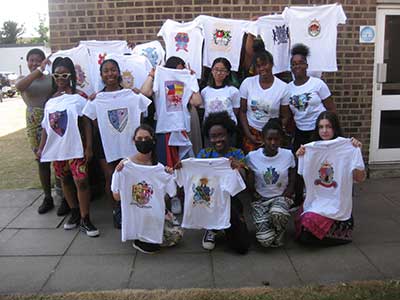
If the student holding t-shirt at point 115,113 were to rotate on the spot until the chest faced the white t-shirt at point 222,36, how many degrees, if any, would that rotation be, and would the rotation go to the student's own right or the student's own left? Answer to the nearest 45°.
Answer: approximately 135° to the student's own left

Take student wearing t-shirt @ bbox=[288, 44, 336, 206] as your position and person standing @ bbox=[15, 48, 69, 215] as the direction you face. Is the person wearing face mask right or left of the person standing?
left

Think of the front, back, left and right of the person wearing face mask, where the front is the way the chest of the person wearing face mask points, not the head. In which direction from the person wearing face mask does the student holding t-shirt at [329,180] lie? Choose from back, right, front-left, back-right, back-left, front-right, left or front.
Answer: left

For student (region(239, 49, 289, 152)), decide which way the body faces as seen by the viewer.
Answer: toward the camera

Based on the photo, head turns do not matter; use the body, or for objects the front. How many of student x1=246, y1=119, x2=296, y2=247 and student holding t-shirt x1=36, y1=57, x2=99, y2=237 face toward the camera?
2

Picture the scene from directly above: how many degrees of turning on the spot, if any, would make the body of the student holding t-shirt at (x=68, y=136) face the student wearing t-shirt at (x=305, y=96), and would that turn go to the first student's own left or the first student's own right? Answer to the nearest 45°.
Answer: approximately 90° to the first student's own left

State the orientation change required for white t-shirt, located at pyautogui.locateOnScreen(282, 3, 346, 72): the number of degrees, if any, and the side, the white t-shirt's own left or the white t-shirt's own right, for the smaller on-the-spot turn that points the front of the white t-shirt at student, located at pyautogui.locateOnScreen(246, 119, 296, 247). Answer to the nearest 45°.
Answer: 0° — it already faces them

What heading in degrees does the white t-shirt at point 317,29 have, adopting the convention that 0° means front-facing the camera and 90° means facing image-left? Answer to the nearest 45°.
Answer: approximately 0°

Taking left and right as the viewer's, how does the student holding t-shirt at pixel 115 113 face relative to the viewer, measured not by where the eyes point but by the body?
facing the viewer

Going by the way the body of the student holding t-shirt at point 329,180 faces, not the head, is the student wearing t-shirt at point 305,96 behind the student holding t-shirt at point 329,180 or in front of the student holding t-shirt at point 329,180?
behind

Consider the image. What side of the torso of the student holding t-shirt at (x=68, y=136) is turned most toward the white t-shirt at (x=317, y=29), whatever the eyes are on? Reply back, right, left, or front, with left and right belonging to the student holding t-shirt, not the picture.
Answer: left

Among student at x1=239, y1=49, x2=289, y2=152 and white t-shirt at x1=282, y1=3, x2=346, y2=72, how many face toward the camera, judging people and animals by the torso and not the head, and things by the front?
2
